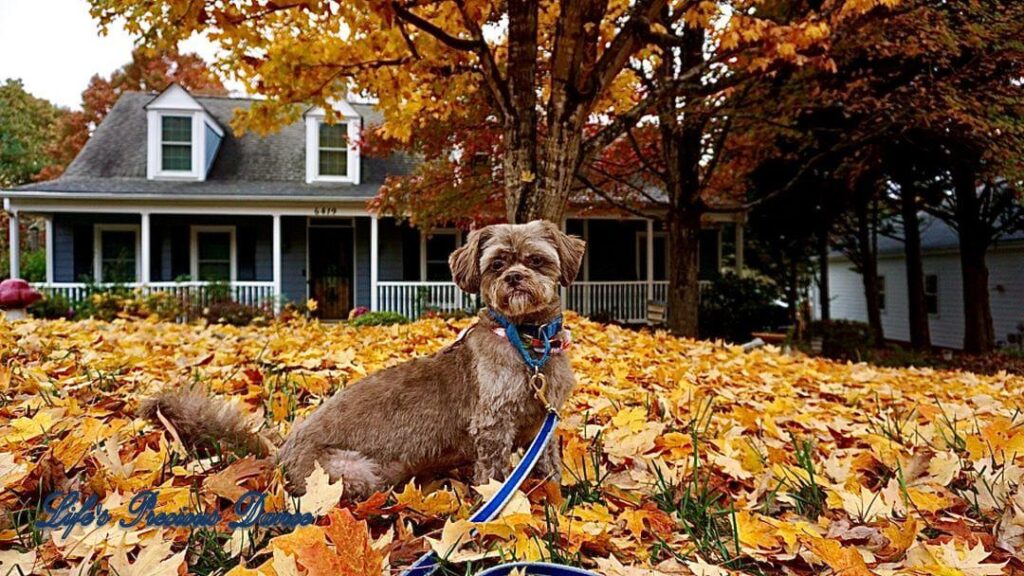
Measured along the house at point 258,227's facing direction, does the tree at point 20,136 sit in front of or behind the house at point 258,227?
behind

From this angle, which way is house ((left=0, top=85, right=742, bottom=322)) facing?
toward the camera

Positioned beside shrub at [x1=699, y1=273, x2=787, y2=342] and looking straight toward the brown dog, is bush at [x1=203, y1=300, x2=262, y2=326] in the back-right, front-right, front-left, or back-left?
front-right

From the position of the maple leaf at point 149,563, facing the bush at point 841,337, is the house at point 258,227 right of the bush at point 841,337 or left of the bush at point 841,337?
left

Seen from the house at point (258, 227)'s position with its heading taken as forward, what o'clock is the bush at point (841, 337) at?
The bush is roughly at 10 o'clock from the house.

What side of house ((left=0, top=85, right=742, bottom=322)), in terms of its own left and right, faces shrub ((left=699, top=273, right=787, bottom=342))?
left

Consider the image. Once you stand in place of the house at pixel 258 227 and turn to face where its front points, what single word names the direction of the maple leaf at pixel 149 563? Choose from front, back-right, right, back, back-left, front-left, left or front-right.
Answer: front

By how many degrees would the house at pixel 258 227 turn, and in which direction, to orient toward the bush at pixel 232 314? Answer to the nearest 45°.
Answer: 0° — it already faces it

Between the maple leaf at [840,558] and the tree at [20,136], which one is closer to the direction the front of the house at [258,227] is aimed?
the maple leaf

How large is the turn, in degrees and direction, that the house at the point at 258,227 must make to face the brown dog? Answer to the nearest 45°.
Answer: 0° — it already faces it

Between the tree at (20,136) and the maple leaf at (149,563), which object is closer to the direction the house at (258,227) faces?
the maple leaf
